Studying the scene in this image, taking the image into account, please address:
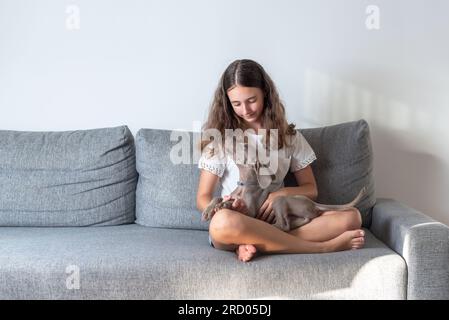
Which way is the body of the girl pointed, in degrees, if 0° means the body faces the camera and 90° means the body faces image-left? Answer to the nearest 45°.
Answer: approximately 0°

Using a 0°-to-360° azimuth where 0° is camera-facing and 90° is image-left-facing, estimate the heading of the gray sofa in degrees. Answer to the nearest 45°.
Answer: approximately 0°
